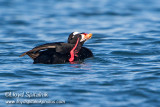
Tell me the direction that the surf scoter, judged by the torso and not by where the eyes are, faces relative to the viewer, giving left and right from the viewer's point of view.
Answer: facing to the right of the viewer
